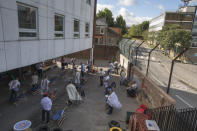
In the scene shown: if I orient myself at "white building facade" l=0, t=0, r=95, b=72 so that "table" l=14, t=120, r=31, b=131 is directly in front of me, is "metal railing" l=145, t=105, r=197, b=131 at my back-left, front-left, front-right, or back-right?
front-left

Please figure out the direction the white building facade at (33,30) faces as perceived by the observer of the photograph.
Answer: facing the viewer and to the right of the viewer

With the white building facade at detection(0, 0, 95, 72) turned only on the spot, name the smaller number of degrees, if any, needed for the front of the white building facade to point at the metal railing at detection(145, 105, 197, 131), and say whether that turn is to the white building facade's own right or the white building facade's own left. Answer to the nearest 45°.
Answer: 0° — it already faces it
